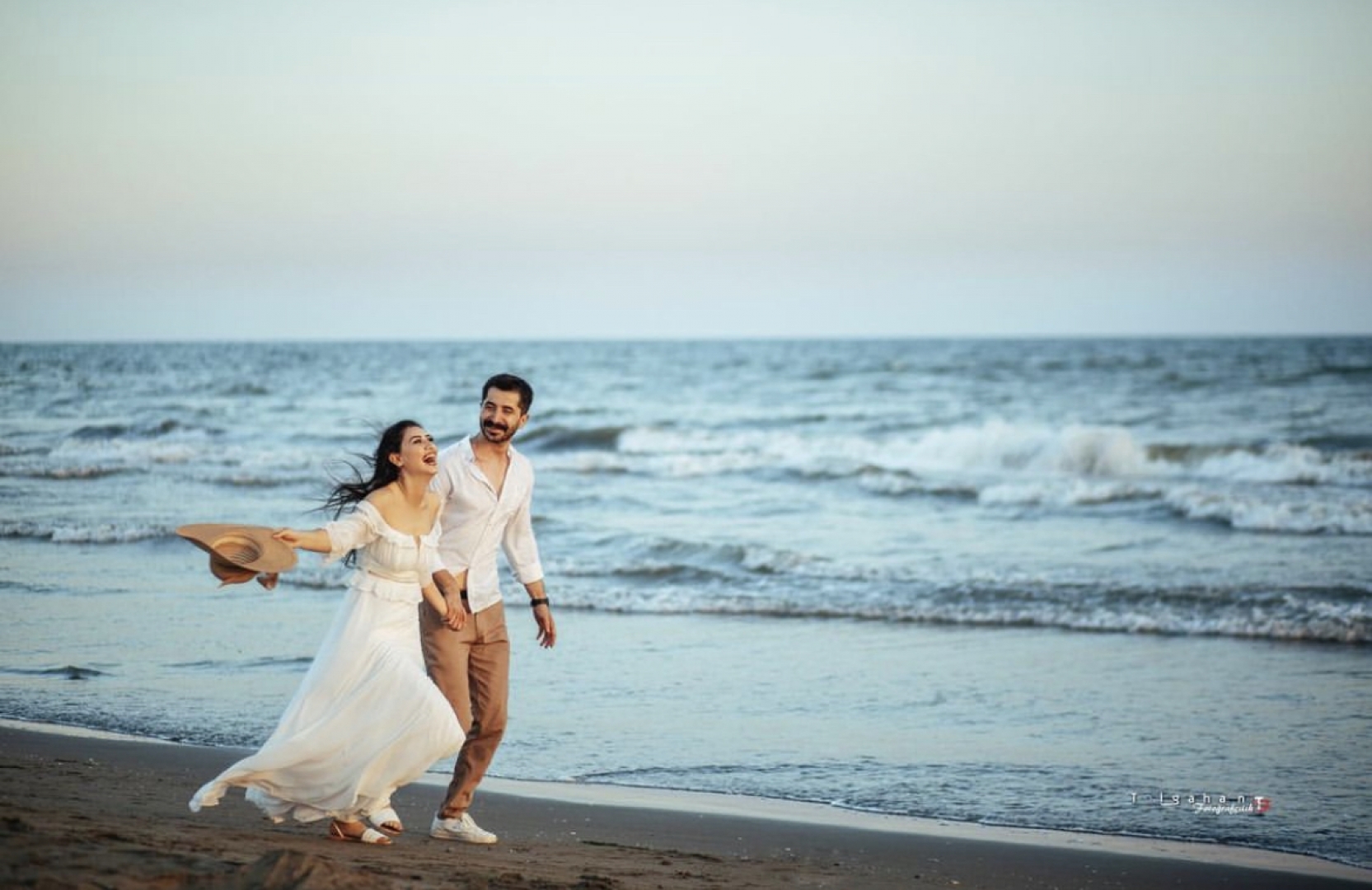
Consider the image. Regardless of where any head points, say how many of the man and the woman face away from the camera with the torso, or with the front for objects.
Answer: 0

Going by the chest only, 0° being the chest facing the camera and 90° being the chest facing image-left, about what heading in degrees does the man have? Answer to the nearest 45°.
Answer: approximately 315°

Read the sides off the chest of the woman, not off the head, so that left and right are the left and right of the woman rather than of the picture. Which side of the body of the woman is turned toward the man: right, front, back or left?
left

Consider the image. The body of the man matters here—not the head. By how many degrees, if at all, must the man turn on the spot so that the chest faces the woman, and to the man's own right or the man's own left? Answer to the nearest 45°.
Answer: approximately 90° to the man's own right

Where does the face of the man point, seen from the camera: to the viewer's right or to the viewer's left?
to the viewer's left
